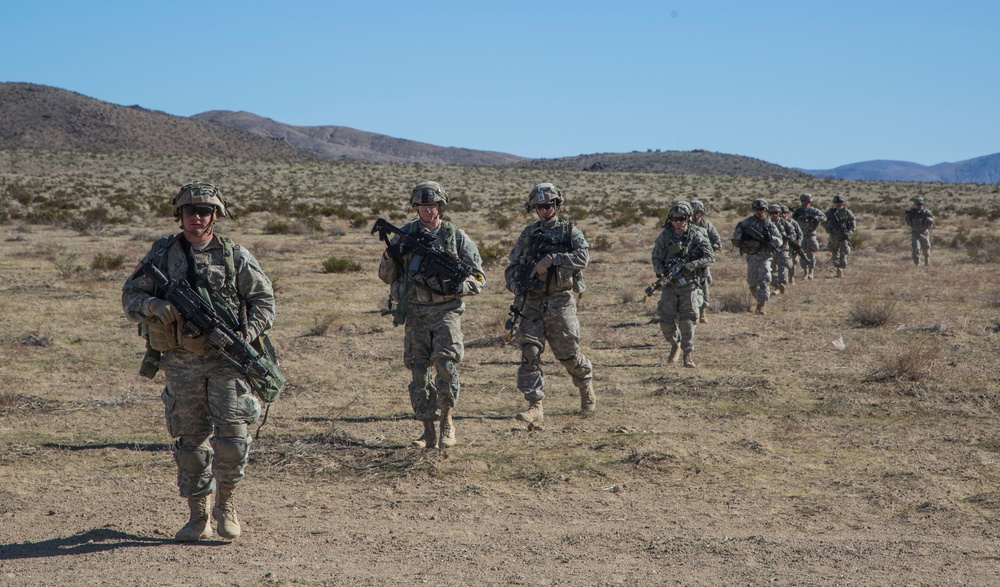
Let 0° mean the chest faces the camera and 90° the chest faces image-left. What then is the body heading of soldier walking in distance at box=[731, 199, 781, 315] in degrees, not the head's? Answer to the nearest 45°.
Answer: approximately 0°

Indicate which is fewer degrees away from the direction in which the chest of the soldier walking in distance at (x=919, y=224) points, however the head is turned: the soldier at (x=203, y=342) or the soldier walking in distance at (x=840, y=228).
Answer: the soldier

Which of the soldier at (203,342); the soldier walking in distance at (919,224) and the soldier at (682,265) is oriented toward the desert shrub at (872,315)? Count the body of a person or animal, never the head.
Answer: the soldier walking in distance

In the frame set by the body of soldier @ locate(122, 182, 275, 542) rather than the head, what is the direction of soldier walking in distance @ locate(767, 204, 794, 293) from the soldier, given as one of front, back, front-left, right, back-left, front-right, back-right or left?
back-left

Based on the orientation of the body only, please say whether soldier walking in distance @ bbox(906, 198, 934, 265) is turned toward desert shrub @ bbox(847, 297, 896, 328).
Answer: yes

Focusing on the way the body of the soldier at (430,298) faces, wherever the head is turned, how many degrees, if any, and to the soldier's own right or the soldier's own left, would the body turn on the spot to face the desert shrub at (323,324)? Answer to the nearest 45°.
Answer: approximately 180°

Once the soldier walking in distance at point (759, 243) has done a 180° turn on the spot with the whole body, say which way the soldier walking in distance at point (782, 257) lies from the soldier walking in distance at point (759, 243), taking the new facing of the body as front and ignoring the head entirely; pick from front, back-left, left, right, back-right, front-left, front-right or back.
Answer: front

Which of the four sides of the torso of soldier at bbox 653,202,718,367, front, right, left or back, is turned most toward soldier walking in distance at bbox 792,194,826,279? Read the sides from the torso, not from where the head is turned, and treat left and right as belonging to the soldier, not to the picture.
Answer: back
